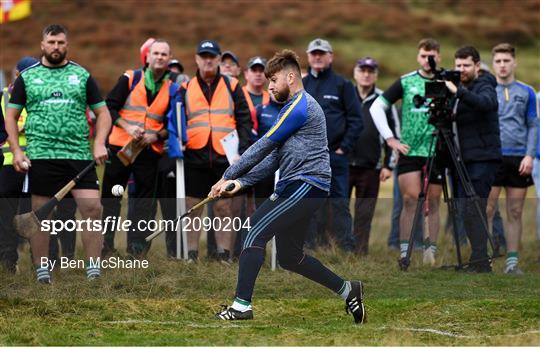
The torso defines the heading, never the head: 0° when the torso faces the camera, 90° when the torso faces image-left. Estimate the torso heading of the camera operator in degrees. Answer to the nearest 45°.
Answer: approximately 45°

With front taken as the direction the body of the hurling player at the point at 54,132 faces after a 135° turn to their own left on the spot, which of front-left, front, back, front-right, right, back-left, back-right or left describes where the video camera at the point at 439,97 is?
front-right

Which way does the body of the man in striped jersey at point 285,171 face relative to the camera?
to the viewer's left

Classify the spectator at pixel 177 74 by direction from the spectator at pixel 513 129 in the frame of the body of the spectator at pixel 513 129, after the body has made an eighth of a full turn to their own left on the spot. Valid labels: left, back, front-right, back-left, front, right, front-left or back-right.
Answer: back-right

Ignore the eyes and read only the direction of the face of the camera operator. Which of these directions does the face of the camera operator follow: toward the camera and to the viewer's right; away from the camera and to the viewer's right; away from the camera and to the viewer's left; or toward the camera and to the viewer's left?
toward the camera and to the viewer's left

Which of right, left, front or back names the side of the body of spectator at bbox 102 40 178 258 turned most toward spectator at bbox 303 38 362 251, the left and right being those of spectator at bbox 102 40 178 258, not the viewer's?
left

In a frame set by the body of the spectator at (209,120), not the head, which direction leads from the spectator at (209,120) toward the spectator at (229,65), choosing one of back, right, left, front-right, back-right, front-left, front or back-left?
back

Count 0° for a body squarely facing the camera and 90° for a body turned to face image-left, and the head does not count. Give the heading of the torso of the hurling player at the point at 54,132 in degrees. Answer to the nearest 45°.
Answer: approximately 0°

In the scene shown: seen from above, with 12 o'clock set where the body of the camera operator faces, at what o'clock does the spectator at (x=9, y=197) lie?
The spectator is roughly at 1 o'clock from the camera operator.

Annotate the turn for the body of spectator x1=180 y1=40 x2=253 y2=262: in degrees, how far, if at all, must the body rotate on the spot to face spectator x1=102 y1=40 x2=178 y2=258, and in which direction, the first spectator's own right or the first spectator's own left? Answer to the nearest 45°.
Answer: approximately 90° to the first spectator's own right

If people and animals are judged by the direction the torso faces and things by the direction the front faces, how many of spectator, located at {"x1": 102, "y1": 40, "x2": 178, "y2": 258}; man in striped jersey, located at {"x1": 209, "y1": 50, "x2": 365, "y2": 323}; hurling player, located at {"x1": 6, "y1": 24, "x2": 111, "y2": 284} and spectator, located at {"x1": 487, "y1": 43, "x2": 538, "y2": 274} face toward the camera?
3

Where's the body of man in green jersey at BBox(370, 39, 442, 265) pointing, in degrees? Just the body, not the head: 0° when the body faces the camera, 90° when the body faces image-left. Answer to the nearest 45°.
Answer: approximately 0°

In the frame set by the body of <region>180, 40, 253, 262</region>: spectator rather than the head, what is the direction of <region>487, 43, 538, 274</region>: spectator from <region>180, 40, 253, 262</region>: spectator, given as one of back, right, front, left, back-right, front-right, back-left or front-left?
left
